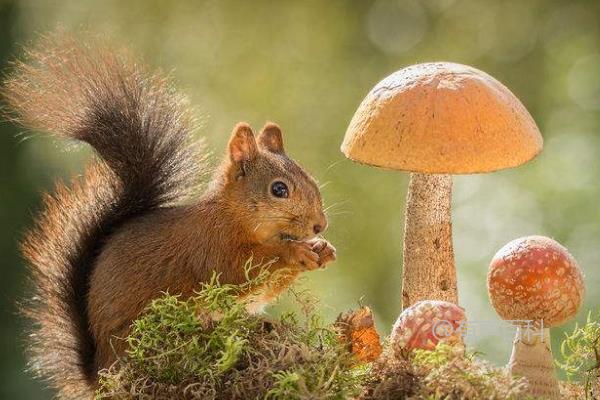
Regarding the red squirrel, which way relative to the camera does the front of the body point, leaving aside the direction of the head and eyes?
to the viewer's right

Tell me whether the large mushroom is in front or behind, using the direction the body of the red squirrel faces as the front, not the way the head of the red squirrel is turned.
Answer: in front

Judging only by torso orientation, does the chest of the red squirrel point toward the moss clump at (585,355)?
yes

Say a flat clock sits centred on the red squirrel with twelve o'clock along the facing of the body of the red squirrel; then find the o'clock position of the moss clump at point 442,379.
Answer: The moss clump is roughly at 1 o'clock from the red squirrel.

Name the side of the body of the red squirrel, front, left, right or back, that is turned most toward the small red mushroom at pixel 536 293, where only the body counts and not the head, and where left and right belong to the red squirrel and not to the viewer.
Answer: front

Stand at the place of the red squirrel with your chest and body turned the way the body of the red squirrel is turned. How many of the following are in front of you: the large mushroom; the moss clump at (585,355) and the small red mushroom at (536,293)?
3
